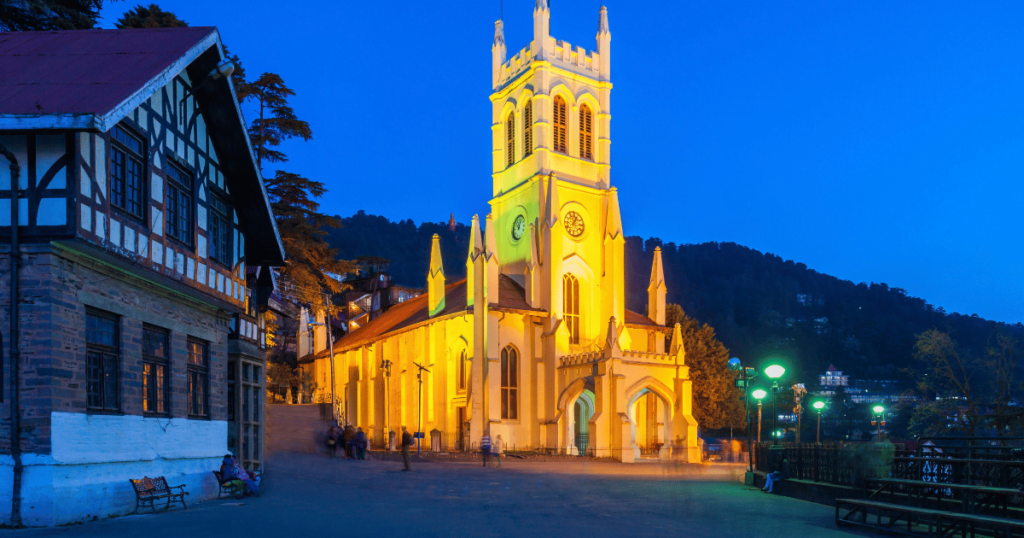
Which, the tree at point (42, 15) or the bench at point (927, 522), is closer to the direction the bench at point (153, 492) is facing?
the bench

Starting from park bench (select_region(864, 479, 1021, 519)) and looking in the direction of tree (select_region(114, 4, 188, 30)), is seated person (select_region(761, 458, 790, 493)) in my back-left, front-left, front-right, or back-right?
front-right

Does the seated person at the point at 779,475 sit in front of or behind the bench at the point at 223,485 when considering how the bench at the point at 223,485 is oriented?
in front

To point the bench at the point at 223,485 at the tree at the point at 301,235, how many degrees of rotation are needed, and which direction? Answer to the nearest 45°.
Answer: approximately 90° to its left

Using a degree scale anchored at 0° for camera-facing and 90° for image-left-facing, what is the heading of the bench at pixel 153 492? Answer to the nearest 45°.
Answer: approximately 315°

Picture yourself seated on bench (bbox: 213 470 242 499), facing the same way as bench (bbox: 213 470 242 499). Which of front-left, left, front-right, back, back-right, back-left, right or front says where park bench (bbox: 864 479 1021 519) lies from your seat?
front-right

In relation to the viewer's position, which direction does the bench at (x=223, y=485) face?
facing to the right of the viewer

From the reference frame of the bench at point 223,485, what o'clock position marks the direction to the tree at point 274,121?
The tree is roughly at 9 o'clock from the bench.
